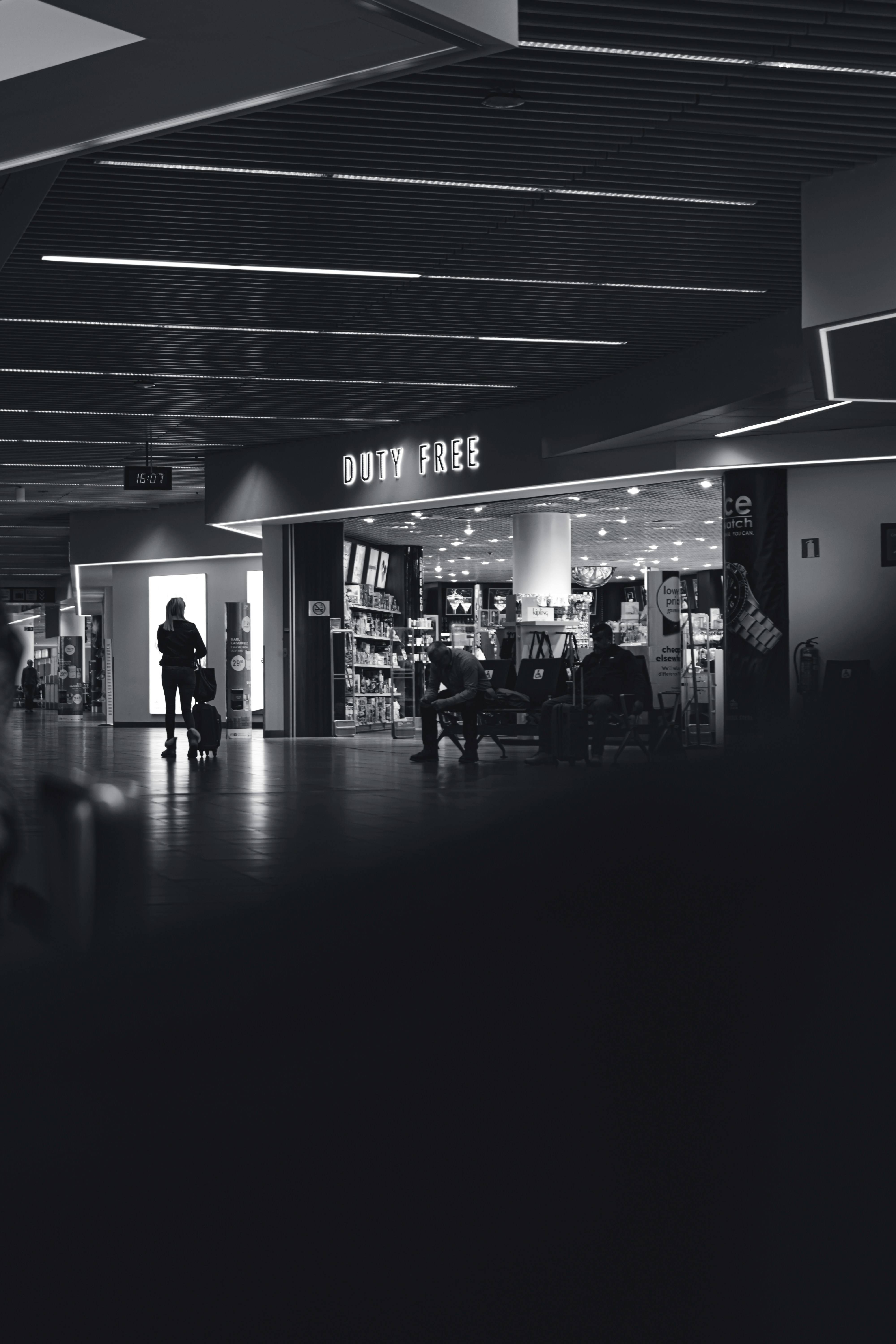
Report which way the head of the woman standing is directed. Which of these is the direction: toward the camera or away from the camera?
away from the camera

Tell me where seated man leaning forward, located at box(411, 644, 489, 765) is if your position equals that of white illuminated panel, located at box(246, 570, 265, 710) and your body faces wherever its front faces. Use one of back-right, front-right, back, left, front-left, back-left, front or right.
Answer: front

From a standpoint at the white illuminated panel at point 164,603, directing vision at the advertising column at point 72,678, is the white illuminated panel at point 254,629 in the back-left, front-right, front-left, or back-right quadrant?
back-right

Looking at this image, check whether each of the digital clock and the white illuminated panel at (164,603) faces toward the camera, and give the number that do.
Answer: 2

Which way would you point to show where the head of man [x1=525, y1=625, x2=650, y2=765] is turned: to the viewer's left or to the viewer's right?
to the viewer's left

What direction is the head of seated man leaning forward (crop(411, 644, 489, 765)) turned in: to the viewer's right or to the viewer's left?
to the viewer's left

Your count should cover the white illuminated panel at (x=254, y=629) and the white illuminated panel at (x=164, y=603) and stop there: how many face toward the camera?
2

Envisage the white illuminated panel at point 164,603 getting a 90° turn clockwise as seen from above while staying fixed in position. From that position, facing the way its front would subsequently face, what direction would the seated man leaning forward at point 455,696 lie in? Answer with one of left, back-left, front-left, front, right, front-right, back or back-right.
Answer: left

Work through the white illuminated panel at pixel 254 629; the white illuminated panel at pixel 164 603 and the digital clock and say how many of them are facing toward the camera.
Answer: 3

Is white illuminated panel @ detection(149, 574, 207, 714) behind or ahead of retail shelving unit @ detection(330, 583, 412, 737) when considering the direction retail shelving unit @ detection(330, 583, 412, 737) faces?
behind

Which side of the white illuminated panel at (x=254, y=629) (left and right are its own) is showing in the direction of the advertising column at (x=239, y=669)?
front

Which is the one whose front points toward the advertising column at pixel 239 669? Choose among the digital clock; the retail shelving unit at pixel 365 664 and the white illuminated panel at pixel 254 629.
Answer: the white illuminated panel

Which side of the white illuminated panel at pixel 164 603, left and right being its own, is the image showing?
front

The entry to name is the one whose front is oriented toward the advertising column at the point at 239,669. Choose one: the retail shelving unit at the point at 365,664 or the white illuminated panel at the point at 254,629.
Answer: the white illuminated panel
